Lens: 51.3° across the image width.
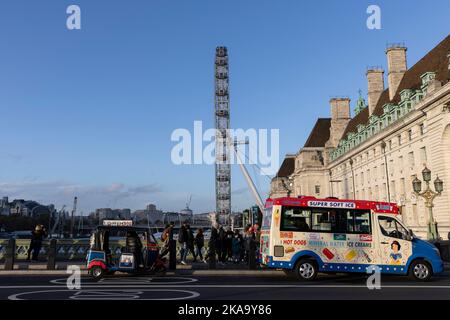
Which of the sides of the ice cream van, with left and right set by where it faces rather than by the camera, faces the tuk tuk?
back

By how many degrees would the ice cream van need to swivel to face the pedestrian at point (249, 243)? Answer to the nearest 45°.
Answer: approximately 135° to its left

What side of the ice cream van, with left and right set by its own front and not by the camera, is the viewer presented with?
right

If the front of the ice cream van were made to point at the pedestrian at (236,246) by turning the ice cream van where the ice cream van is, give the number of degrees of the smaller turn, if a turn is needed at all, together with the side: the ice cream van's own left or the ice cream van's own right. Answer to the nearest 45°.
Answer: approximately 135° to the ice cream van's own left

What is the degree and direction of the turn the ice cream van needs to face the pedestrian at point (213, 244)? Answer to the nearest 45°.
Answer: approximately 135° to its left
